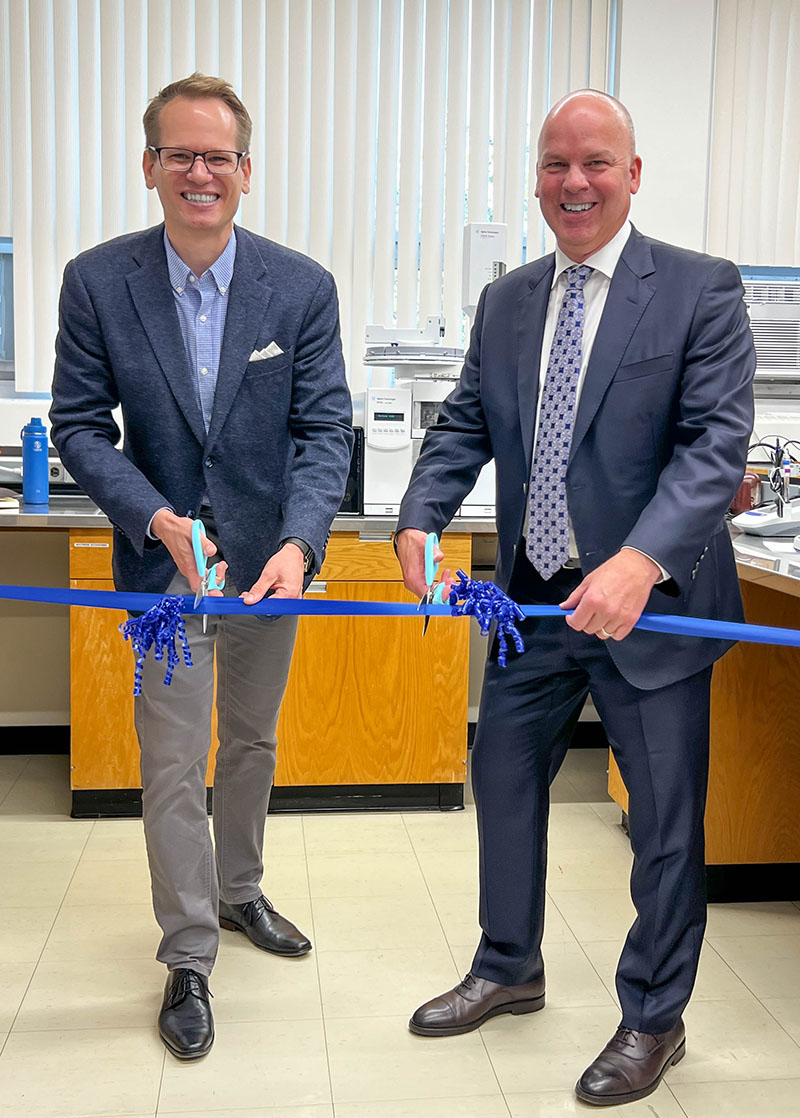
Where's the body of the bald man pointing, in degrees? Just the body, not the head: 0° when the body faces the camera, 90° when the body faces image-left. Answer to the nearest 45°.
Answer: approximately 45°

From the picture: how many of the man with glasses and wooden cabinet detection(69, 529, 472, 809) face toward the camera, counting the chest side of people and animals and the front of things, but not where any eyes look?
2

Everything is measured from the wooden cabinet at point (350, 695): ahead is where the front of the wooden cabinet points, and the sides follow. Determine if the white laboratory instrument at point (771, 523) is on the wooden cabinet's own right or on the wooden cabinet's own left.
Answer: on the wooden cabinet's own left

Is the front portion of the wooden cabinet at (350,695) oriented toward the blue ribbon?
yes

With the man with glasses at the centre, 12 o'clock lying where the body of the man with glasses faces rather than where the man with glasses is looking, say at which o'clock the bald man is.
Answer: The bald man is roughly at 10 o'clock from the man with glasses.

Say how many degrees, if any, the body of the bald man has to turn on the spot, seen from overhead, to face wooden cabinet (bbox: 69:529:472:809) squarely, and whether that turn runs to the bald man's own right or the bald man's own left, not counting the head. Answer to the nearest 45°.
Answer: approximately 90° to the bald man's own right

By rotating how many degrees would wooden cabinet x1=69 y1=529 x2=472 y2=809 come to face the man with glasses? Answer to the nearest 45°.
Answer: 0° — it already faces them

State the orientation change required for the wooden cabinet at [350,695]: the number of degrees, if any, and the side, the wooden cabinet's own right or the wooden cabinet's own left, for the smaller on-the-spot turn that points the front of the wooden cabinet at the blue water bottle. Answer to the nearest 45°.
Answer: approximately 90° to the wooden cabinet's own right

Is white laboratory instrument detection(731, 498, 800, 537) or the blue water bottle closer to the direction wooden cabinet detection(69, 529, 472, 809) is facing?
the white laboratory instrument

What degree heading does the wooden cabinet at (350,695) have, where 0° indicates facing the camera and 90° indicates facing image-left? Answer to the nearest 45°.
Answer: approximately 0°
